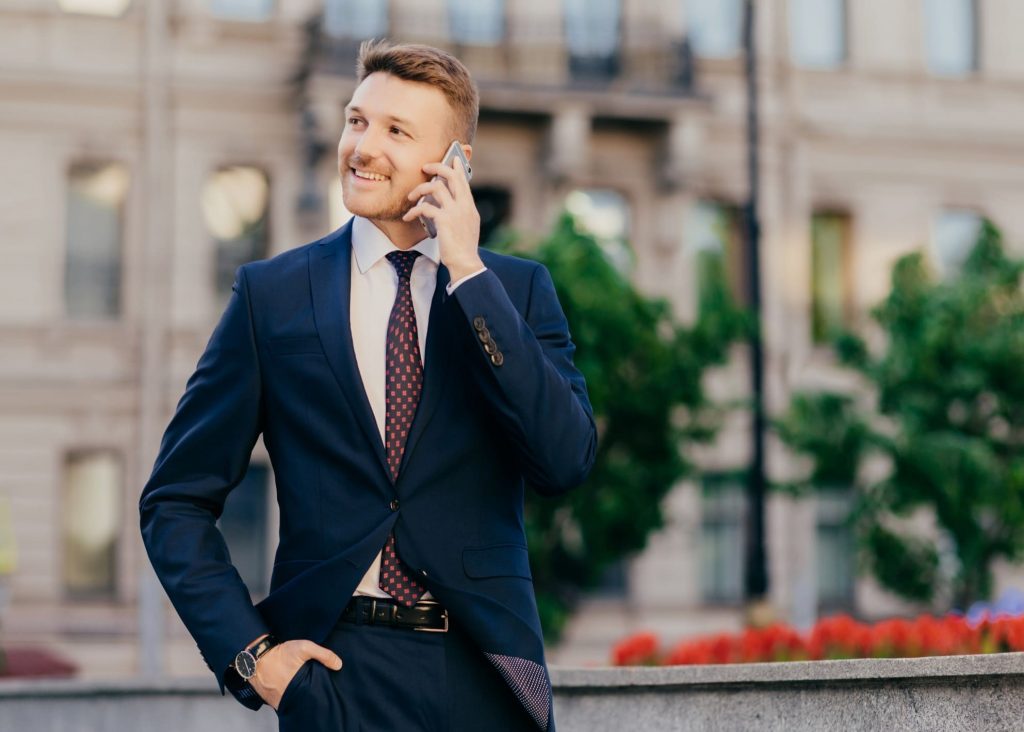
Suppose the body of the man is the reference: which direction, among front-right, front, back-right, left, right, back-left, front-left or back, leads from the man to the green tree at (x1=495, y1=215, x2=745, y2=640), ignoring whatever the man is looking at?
back

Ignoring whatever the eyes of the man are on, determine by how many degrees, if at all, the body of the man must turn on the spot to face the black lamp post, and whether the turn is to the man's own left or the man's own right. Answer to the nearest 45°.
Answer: approximately 180°

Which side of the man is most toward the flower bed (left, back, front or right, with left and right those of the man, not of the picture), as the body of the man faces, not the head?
back

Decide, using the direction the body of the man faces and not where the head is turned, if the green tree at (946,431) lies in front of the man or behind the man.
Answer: behind

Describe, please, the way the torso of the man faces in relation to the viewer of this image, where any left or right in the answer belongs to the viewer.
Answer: facing the viewer

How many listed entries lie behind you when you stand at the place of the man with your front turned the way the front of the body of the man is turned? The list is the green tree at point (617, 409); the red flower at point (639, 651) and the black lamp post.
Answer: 3

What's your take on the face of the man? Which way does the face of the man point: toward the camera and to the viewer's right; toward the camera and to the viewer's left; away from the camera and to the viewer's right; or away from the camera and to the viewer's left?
toward the camera and to the viewer's left

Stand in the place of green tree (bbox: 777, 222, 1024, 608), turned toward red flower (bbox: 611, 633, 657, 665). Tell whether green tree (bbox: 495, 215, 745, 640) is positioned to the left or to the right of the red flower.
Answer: right

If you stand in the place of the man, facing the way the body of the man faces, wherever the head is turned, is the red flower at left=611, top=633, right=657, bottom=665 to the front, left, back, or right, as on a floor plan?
back
